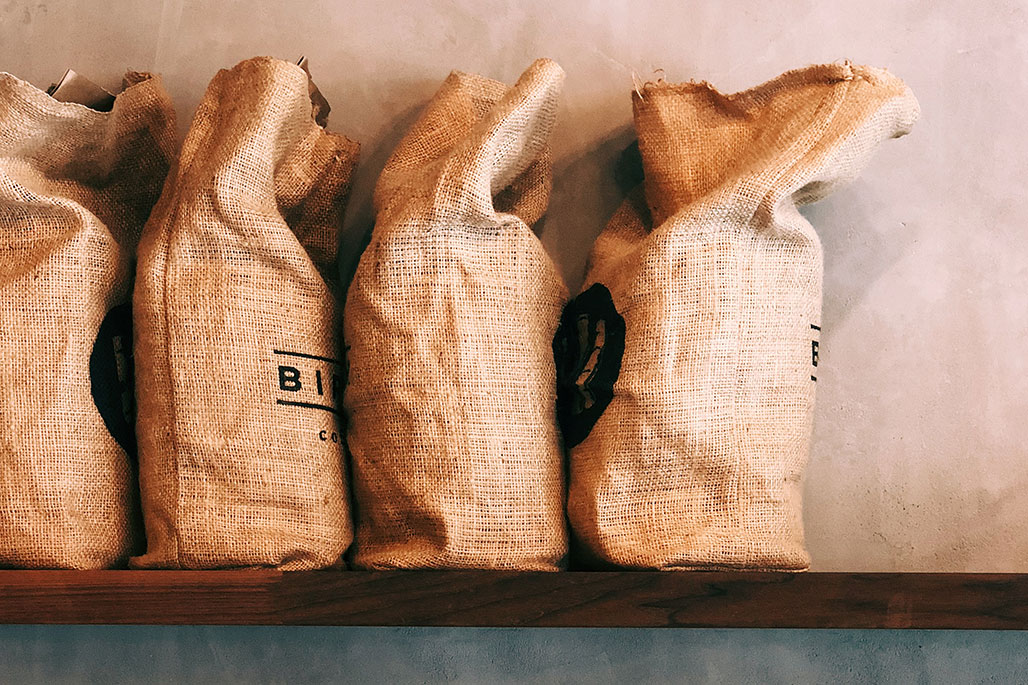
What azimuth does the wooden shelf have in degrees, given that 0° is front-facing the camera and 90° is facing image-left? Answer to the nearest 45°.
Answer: approximately 0°
